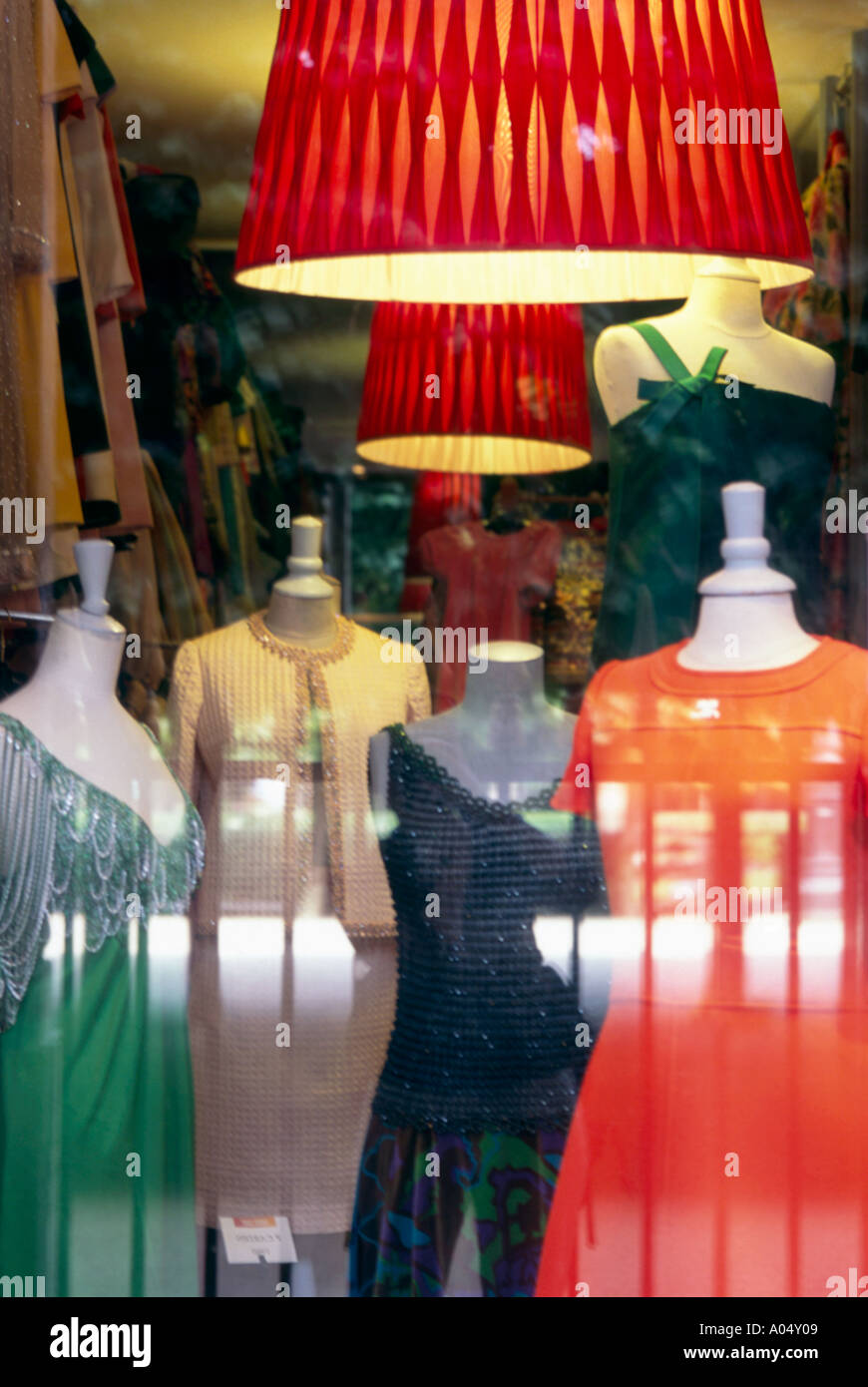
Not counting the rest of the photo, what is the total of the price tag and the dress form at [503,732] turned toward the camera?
2

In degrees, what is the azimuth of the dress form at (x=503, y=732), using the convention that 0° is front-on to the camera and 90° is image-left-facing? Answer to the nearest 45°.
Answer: approximately 0°

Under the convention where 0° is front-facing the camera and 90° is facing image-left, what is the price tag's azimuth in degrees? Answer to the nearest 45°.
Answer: approximately 0°
